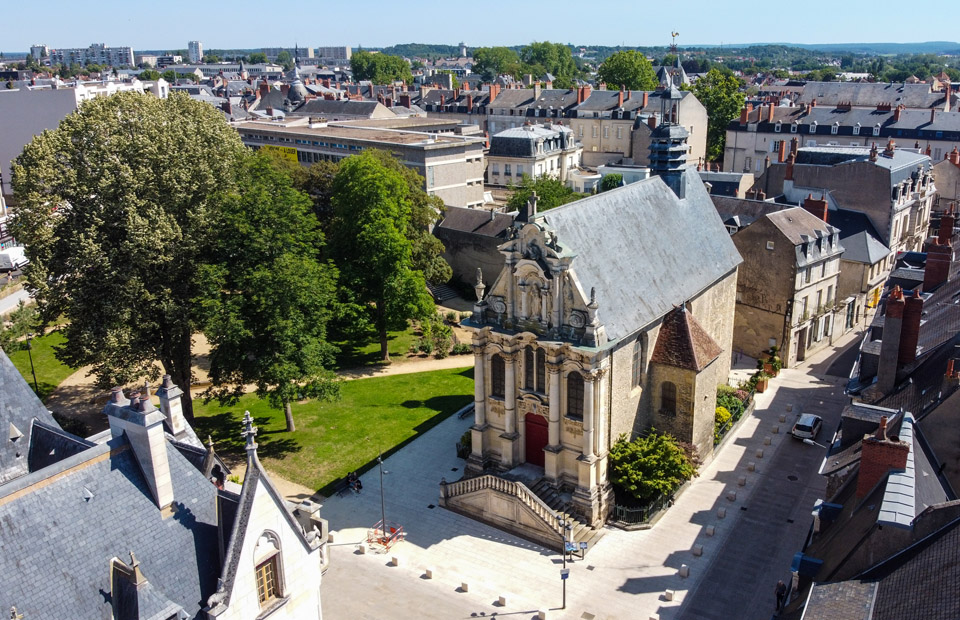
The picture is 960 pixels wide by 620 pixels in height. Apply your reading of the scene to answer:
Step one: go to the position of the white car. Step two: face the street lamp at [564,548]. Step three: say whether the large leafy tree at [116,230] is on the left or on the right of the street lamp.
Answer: right

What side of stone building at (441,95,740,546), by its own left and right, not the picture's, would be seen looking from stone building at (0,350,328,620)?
front

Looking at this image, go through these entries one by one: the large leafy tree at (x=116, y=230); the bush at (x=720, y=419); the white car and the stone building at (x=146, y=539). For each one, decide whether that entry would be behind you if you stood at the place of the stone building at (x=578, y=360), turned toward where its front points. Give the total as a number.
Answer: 2

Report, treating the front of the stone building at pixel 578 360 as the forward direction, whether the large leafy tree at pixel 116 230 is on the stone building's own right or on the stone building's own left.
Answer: on the stone building's own right

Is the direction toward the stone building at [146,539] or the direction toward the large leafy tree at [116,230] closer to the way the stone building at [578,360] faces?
the stone building

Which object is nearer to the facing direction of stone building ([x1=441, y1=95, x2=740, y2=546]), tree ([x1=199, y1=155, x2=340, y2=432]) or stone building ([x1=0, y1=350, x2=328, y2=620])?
the stone building

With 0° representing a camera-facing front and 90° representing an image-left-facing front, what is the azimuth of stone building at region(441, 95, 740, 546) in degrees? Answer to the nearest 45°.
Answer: approximately 45°

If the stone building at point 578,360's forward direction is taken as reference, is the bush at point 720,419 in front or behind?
behind

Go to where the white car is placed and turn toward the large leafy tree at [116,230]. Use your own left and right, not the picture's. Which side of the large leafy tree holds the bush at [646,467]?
left

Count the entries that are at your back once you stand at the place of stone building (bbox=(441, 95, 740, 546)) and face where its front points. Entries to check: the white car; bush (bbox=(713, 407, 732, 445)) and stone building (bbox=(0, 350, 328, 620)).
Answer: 2

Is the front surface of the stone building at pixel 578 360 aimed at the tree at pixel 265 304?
no

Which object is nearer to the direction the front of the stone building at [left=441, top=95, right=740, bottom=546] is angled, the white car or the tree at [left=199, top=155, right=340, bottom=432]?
the tree
